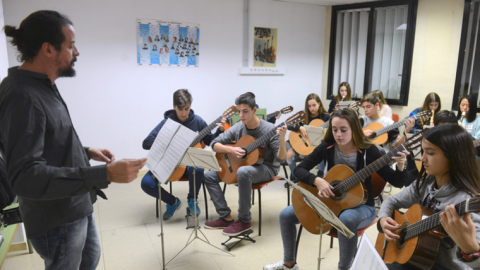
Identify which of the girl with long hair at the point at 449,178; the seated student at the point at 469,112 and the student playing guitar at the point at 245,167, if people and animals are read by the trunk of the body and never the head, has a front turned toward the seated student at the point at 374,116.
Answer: the seated student at the point at 469,112

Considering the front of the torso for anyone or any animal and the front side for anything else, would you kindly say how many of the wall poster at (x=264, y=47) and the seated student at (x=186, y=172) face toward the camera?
2

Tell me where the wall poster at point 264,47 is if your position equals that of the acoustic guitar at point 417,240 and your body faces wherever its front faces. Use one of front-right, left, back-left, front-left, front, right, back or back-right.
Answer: right

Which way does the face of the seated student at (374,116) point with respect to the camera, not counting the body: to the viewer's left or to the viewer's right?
to the viewer's left

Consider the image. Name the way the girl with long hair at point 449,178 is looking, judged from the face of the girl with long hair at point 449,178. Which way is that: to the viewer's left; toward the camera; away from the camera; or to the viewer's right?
to the viewer's left

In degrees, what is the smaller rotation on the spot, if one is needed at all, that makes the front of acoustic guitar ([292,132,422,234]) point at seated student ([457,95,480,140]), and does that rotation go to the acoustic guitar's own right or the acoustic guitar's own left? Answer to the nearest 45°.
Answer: approximately 180°

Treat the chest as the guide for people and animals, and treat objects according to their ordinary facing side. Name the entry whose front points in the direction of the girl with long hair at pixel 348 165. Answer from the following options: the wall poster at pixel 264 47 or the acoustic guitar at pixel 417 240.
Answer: the wall poster

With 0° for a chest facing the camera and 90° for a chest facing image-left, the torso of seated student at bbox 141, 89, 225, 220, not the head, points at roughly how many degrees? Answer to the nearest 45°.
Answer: approximately 0°

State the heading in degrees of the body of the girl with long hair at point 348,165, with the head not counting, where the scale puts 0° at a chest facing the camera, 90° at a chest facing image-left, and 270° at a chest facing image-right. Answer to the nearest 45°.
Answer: approximately 45°

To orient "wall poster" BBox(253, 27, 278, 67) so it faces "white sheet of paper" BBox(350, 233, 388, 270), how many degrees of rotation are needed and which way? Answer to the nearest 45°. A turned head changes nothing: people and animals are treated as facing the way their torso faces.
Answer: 0° — it already faces it

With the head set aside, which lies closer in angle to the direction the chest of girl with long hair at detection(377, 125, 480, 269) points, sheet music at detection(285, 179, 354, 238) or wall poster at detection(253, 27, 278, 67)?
the sheet music

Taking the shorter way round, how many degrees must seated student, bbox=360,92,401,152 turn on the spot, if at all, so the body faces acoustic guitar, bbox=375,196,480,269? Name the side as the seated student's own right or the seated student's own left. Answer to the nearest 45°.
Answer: approximately 45° to the seated student's own left

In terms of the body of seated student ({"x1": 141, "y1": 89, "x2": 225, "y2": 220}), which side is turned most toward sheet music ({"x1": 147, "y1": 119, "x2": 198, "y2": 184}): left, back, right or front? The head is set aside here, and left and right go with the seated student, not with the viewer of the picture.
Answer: front

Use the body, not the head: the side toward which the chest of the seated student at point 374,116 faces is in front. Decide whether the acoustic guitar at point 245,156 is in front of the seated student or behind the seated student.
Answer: in front

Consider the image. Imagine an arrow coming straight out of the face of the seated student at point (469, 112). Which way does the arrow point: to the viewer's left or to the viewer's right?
to the viewer's left

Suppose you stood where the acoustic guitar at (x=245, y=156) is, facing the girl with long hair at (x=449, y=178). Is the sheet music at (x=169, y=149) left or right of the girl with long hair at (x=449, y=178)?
right
